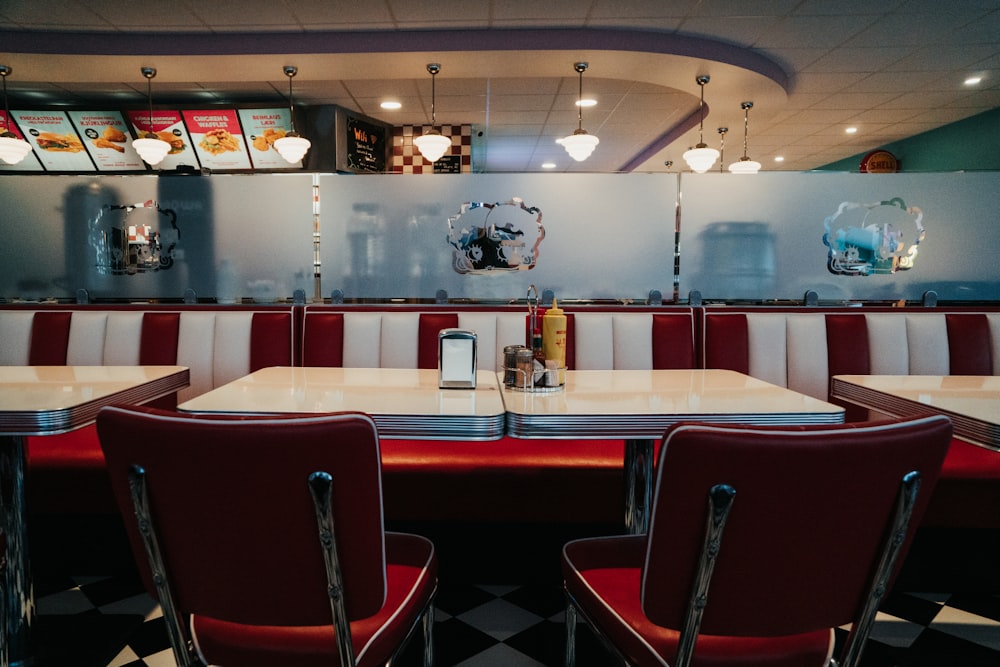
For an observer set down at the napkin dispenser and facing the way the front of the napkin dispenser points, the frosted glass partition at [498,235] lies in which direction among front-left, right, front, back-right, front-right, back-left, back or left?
back

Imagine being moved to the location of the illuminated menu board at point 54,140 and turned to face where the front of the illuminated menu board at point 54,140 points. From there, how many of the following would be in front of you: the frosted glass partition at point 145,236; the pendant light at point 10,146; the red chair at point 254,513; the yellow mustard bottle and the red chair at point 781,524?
5

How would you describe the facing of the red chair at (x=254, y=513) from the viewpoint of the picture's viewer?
facing away from the viewer and to the right of the viewer

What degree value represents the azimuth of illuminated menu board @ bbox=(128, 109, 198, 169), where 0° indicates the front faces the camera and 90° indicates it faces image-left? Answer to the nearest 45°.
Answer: approximately 0°

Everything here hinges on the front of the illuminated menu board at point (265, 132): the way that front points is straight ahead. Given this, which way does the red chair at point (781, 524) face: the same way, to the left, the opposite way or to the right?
the opposite way

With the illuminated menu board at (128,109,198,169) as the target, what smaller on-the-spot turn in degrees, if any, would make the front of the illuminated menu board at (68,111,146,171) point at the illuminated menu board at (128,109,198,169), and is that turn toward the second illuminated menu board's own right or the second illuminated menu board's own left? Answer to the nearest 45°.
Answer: approximately 45° to the second illuminated menu board's own left

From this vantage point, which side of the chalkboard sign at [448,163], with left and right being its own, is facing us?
front

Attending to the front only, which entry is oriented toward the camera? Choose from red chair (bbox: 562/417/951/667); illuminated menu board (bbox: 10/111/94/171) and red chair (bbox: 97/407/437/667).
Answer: the illuminated menu board

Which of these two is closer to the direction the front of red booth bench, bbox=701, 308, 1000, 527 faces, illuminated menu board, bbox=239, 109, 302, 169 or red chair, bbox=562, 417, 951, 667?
the red chair

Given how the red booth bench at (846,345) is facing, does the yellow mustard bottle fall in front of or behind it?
in front

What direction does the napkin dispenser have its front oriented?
toward the camera

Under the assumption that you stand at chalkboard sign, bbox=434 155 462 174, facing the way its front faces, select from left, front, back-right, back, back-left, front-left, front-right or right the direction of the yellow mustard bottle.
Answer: front

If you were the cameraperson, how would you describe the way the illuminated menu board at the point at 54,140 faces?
facing the viewer

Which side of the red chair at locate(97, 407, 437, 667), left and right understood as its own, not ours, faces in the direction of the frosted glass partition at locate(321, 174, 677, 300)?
front

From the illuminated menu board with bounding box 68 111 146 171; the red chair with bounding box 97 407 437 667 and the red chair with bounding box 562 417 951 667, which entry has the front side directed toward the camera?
the illuminated menu board

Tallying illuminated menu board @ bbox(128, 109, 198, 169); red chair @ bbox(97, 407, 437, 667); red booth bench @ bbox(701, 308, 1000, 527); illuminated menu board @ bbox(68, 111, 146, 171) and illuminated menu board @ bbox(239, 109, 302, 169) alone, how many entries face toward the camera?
4

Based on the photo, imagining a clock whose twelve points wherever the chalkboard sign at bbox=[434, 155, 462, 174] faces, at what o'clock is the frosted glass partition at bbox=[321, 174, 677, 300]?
The frosted glass partition is roughly at 12 o'clock from the chalkboard sign.

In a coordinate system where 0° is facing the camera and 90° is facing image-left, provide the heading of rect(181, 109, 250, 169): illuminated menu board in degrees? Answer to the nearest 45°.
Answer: approximately 0°

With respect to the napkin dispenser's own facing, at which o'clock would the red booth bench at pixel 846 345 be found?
The red booth bench is roughly at 8 o'clock from the napkin dispenser.
